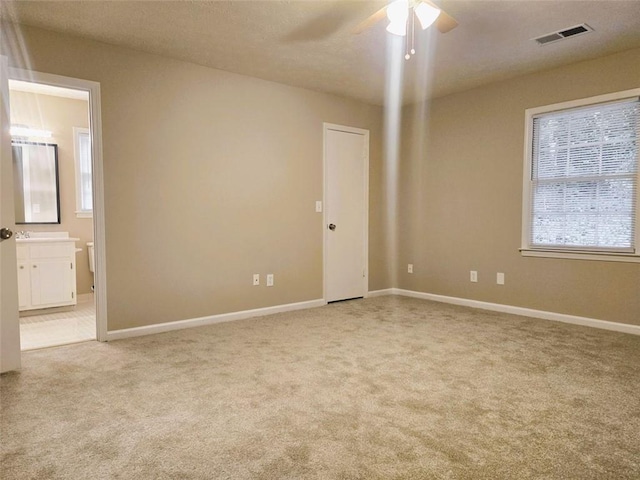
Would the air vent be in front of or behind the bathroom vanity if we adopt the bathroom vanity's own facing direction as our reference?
in front

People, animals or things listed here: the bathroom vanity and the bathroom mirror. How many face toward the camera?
2

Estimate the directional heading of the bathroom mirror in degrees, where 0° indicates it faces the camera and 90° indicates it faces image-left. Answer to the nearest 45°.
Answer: approximately 0°

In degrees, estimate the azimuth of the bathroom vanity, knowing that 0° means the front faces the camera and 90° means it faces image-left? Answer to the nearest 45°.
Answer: approximately 0°

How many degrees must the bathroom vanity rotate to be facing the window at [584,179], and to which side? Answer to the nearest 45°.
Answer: approximately 45° to its left
